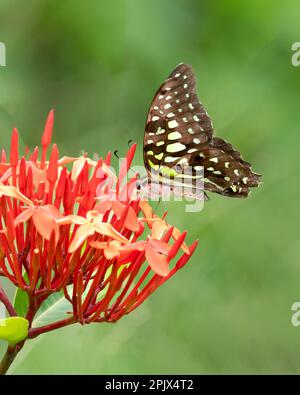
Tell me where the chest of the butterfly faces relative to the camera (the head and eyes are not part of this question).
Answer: to the viewer's left
